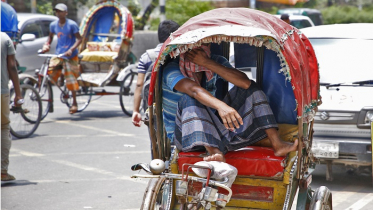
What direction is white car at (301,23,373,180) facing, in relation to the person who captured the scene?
facing the viewer

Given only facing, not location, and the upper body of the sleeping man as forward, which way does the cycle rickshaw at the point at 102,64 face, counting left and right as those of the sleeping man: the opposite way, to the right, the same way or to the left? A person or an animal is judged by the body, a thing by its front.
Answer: to the right

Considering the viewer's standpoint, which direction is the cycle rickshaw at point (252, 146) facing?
facing the viewer and to the left of the viewer

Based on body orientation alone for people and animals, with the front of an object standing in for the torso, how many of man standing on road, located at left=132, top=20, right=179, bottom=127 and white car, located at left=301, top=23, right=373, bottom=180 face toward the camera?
1

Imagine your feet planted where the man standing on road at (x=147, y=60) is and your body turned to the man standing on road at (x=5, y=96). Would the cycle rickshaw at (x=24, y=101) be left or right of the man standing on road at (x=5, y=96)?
right

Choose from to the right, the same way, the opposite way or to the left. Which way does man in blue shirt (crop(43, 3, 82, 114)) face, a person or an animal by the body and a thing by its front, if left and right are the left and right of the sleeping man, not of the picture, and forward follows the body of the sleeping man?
to the right

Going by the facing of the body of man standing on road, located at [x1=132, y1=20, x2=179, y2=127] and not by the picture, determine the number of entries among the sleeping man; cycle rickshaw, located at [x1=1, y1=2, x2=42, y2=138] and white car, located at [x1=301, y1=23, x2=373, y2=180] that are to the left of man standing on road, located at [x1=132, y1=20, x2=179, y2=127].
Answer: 1

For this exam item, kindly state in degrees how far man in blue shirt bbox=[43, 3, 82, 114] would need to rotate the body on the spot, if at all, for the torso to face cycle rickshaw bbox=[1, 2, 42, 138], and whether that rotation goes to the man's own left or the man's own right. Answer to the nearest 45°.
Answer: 0° — they already face it

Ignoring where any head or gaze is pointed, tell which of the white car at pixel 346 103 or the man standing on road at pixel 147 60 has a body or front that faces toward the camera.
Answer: the white car

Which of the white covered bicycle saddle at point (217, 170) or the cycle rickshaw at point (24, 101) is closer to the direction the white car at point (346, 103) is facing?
the white covered bicycle saddle
